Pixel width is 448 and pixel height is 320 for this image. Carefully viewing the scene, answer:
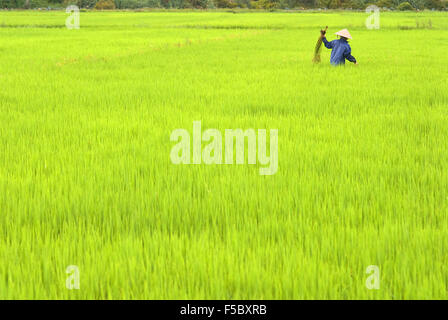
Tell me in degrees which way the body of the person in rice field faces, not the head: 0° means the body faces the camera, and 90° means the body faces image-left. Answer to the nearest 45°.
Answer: approximately 180°
